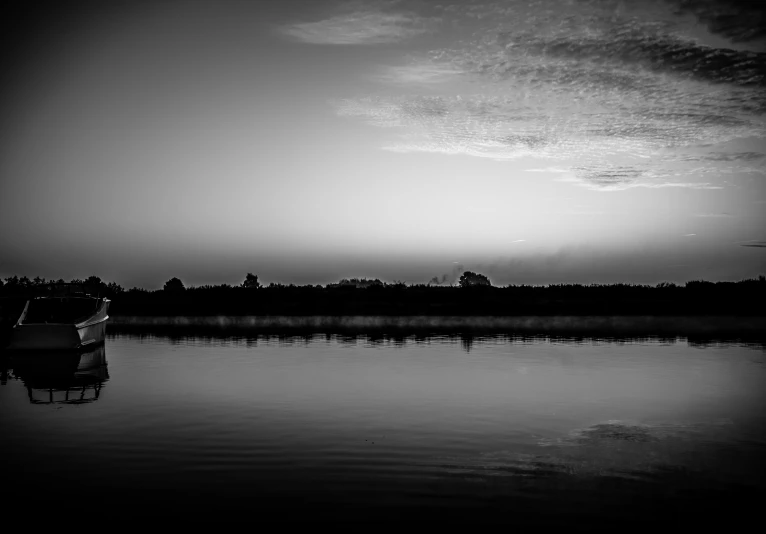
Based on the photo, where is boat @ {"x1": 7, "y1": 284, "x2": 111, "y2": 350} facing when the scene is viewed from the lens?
facing away from the viewer and to the right of the viewer
